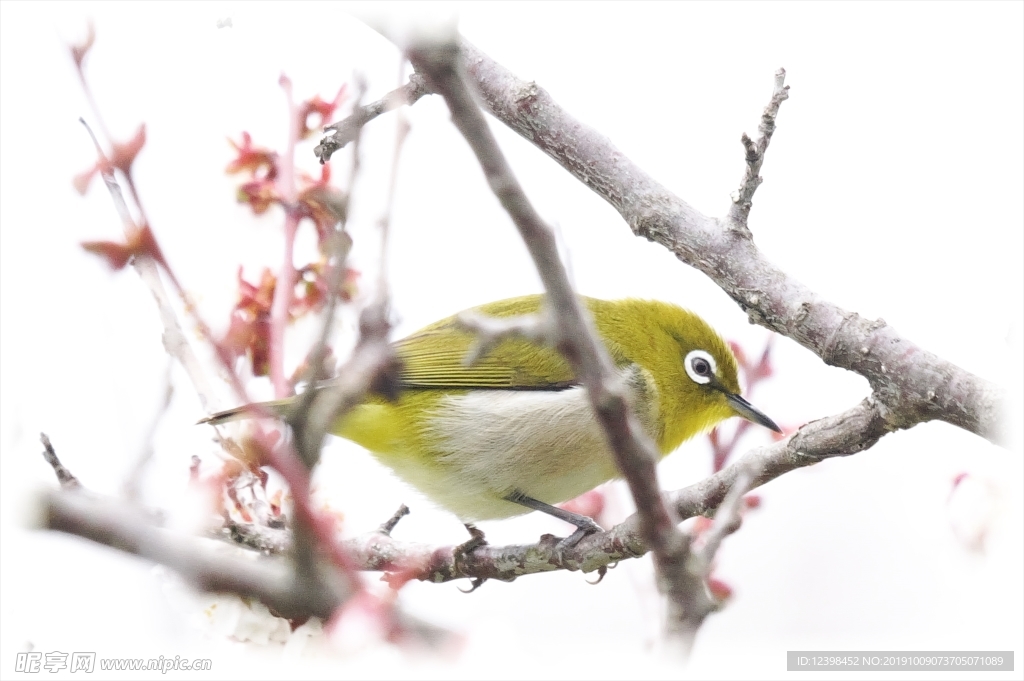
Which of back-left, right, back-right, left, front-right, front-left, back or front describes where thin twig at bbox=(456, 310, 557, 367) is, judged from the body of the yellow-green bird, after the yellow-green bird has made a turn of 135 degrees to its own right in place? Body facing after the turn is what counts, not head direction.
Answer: front-left

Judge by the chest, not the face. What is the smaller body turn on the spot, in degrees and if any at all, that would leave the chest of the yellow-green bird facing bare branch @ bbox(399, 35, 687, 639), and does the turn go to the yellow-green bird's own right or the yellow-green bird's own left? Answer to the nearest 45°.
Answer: approximately 90° to the yellow-green bird's own right

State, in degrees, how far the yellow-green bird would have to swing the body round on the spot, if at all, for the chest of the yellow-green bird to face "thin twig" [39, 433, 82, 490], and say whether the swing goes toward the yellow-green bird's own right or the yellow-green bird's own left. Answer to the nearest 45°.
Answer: approximately 135° to the yellow-green bird's own right

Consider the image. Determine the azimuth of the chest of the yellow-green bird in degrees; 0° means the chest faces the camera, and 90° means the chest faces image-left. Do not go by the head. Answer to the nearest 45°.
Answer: approximately 270°
